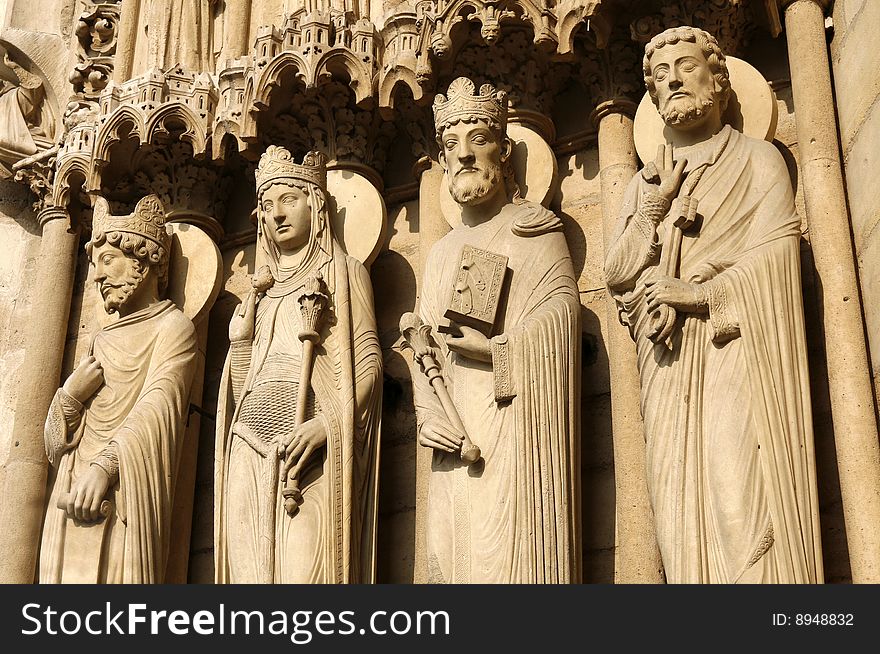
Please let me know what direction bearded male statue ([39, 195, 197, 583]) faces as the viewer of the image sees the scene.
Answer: facing the viewer and to the left of the viewer

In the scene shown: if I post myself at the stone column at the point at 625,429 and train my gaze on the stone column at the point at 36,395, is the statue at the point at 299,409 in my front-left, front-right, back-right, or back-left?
front-left

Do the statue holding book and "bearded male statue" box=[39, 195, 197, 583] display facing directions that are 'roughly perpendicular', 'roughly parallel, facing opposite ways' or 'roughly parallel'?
roughly parallel

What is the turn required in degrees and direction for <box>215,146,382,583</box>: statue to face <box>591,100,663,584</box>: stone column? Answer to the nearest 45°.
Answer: approximately 135° to its left

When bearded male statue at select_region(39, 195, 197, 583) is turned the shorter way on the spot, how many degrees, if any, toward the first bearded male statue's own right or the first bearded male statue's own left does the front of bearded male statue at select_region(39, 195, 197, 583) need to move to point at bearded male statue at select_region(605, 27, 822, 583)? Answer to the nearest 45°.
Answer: approximately 90° to the first bearded male statue's own left

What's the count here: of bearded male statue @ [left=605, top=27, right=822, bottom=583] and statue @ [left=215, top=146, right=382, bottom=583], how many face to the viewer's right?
0

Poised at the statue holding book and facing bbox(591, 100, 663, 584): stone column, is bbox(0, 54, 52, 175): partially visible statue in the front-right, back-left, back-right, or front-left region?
back-left

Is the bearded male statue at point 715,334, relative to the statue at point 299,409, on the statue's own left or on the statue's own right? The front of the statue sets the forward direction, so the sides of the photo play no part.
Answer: on the statue's own left

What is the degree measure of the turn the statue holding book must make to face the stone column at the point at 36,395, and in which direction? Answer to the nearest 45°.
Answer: approximately 90° to its right

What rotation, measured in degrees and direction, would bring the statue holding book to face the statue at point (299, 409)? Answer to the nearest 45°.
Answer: approximately 90° to its right

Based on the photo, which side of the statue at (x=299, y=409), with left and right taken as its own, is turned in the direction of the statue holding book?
left

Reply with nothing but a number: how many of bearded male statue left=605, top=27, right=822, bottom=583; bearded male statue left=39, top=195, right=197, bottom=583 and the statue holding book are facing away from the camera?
0

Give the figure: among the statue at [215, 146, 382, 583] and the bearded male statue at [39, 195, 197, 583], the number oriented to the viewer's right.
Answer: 0
